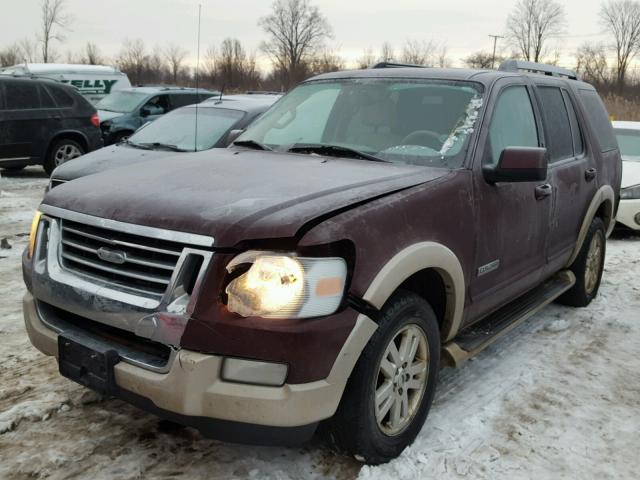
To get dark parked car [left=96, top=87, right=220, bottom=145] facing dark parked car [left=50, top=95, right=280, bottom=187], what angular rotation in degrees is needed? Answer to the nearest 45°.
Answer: approximately 45° to its left

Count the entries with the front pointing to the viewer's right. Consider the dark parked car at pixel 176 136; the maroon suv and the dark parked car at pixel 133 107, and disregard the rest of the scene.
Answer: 0

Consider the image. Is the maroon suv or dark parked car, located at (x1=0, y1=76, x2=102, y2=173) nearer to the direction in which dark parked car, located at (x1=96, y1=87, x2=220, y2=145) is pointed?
the dark parked car

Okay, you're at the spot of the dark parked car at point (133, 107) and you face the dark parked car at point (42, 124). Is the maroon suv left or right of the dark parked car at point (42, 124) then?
left

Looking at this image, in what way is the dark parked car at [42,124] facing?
to the viewer's left

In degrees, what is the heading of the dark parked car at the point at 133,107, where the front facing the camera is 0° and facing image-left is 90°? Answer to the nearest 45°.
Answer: approximately 45°

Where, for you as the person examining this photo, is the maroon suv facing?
facing the viewer and to the left of the viewer

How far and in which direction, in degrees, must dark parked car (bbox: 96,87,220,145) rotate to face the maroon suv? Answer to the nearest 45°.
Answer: approximately 45° to its left

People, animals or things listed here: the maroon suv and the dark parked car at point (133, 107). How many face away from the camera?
0

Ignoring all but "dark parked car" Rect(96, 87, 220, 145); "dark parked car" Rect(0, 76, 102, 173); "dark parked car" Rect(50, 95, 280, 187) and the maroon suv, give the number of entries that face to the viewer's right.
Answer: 0

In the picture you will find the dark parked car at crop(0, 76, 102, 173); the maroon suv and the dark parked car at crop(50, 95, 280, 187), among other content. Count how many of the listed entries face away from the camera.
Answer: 0

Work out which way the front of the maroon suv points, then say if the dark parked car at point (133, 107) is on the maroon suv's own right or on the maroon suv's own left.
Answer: on the maroon suv's own right

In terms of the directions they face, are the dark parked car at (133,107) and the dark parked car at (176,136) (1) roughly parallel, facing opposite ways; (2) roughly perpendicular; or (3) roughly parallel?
roughly parallel

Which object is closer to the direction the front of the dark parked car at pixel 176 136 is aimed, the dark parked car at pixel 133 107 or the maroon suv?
the maroon suv

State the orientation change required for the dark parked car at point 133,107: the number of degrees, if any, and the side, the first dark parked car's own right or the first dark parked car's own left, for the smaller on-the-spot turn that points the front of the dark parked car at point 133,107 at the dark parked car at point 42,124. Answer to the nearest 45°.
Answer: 0° — it already faces it

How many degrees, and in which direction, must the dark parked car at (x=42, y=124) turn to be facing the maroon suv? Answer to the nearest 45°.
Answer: approximately 90° to its left

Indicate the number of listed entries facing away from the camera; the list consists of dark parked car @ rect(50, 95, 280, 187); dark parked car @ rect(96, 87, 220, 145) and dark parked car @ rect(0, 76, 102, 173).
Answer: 0

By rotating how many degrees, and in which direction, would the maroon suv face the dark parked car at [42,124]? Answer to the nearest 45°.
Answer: approximately 90° to its right
